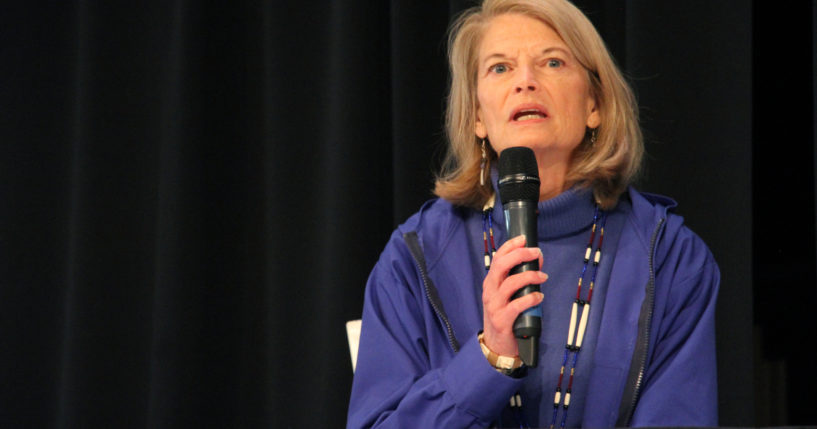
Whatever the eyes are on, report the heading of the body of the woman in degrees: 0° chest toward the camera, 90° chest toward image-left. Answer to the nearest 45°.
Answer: approximately 0°
